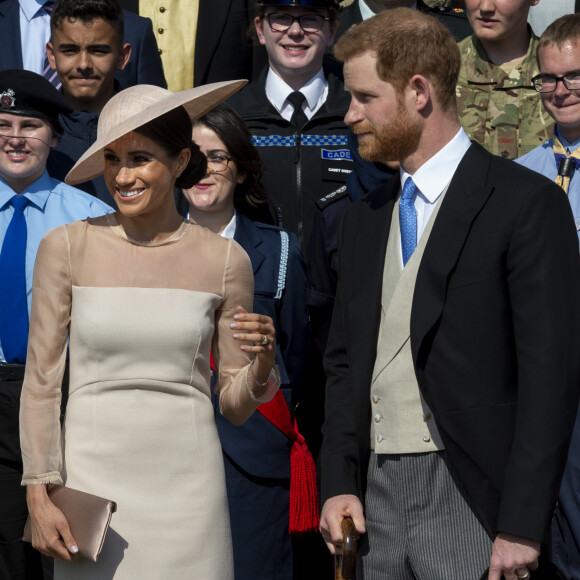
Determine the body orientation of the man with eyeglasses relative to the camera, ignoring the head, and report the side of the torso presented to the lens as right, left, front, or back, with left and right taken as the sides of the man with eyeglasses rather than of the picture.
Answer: front

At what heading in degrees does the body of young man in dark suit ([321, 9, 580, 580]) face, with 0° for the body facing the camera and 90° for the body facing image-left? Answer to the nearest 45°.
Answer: approximately 45°

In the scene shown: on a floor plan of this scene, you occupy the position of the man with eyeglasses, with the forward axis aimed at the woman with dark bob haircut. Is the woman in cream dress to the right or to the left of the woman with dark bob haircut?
left

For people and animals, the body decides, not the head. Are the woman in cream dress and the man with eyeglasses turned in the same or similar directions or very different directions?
same or similar directions

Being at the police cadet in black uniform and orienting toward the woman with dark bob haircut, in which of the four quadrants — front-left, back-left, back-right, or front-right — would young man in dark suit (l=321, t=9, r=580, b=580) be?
front-left

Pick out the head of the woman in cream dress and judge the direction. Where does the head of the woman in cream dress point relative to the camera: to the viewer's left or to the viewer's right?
to the viewer's left

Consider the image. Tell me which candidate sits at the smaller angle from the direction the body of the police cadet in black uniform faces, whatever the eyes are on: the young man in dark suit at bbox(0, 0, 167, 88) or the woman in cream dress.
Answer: the woman in cream dress

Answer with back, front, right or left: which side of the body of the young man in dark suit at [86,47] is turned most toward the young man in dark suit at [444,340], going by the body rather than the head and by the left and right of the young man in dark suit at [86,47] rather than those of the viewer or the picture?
front

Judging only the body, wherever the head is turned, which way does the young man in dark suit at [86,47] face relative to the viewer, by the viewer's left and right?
facing the viewer

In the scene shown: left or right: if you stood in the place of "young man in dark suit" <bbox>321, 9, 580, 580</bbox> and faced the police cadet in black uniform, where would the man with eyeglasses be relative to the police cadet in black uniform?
right

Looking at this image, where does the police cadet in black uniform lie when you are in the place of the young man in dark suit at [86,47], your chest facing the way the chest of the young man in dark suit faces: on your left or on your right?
on your left

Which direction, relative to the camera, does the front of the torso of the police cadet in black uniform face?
toward the camera

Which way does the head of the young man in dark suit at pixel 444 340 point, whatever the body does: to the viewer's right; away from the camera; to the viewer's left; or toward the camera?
to the viewer's left

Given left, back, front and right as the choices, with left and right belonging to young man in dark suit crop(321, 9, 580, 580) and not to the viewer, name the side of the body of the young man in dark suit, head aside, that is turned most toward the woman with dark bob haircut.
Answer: right

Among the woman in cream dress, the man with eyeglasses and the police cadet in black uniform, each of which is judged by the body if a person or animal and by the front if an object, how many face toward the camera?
3

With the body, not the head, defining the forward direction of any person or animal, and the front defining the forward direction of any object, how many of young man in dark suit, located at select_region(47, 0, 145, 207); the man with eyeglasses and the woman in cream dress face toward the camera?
3
